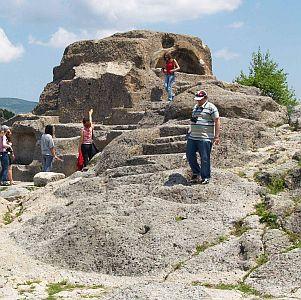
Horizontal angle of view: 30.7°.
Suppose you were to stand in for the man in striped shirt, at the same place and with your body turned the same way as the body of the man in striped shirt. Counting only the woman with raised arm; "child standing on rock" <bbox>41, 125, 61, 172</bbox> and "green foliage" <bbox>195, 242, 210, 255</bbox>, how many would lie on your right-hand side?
2

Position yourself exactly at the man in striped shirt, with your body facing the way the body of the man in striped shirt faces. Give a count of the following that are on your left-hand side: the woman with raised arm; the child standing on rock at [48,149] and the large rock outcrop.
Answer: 0

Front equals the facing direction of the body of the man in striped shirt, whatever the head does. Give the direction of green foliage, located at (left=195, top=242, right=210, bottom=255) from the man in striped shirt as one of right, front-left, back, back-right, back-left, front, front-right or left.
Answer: front-left

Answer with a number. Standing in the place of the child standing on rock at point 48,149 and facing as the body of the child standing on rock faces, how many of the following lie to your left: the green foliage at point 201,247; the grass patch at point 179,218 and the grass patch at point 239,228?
0

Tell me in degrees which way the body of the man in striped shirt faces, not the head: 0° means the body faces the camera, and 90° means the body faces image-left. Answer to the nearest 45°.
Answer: approximately 45°

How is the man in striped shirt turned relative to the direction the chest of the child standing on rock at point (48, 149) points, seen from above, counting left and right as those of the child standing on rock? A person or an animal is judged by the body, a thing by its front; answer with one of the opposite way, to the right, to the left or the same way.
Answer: the opposite way

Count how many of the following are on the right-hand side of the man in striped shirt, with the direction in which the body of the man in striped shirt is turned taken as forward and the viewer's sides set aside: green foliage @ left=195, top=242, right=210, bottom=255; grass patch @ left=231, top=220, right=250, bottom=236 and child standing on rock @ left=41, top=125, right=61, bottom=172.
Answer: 1

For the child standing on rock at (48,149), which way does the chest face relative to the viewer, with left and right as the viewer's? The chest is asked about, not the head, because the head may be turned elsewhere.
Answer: facing away from the viewer and to the right of the viewer
